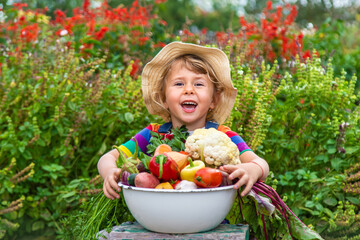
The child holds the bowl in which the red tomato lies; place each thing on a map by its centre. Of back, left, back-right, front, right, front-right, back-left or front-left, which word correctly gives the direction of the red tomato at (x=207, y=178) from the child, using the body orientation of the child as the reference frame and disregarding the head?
front

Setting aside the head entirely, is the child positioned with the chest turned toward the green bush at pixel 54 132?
no

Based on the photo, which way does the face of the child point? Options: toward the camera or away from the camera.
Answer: toward the camera

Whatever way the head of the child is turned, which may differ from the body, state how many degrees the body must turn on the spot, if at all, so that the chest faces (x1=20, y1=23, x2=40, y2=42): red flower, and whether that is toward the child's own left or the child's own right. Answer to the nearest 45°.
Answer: approximately 135° to the child's own right

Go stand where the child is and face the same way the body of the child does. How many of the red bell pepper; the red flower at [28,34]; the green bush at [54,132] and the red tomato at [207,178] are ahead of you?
2

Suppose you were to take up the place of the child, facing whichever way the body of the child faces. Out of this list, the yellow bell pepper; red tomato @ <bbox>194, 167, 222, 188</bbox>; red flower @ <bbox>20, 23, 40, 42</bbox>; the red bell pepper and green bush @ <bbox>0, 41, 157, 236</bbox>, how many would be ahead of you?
3

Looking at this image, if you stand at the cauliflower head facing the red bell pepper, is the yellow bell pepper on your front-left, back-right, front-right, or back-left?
front-left

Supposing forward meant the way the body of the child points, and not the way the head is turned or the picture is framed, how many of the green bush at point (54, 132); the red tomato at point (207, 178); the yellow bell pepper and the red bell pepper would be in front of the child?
3

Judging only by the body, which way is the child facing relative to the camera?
toward the camera
